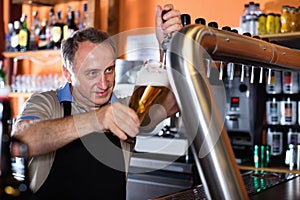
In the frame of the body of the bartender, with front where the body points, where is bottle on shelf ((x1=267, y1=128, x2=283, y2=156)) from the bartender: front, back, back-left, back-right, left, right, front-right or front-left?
left

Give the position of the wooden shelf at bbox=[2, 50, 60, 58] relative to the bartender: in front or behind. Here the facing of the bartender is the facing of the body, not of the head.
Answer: behind

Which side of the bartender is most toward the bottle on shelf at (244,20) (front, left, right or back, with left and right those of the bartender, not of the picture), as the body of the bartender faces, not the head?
left

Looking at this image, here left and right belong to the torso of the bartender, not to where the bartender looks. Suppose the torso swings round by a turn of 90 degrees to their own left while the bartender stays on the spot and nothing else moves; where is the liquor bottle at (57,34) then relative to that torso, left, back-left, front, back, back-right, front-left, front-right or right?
front-left

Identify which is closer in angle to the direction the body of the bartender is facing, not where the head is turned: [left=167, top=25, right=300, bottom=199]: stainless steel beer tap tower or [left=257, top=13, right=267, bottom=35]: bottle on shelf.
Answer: the stainless steel beer tap tower

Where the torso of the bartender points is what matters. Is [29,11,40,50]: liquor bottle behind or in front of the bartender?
behind

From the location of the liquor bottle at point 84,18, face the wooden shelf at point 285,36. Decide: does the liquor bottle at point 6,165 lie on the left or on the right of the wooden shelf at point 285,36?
right

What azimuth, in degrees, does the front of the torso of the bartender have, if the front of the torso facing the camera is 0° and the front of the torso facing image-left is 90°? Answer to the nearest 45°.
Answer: approximately 315°

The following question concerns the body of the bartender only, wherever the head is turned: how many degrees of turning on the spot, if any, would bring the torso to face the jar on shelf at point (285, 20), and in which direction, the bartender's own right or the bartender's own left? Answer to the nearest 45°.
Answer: approximately 90° to the bartender's own left

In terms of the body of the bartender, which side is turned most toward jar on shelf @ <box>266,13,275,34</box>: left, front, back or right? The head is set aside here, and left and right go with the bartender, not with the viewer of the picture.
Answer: left

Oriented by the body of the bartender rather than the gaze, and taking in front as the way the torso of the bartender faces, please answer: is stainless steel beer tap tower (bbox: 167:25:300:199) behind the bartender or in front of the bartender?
in front

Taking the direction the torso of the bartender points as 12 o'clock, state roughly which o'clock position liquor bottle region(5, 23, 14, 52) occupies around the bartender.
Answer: The liquor bottle is roughly at 7 o'clock from the bartender.

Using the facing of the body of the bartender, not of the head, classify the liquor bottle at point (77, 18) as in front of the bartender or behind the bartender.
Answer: behind

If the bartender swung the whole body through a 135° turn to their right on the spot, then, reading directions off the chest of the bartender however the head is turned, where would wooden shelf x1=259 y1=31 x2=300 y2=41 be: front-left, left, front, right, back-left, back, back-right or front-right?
back-right

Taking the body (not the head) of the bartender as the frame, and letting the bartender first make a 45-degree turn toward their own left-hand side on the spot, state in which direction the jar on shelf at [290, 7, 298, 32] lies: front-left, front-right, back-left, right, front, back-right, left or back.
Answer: front-left
